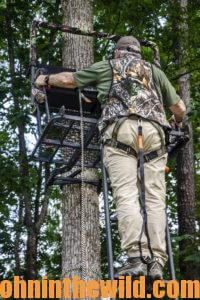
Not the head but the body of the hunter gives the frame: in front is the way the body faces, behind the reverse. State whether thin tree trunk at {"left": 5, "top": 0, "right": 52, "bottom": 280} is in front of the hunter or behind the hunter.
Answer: in front

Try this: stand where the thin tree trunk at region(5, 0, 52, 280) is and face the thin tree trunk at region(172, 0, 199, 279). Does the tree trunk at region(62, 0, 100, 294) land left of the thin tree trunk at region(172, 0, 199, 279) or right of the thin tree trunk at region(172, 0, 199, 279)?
right

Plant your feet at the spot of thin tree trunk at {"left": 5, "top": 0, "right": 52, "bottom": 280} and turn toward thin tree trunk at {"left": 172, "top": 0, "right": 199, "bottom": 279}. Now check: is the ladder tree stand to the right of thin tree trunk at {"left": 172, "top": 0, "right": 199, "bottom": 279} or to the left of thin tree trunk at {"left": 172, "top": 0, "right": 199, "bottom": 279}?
right

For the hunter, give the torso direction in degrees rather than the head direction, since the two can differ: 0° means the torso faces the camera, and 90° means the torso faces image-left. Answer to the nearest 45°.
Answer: approximately 180°

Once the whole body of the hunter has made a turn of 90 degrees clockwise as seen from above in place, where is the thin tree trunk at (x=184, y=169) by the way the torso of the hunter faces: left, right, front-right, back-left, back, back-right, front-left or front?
left

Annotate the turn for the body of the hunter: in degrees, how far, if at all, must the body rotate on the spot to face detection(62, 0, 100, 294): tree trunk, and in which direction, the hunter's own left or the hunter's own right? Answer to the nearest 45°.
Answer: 0° — they already face it
